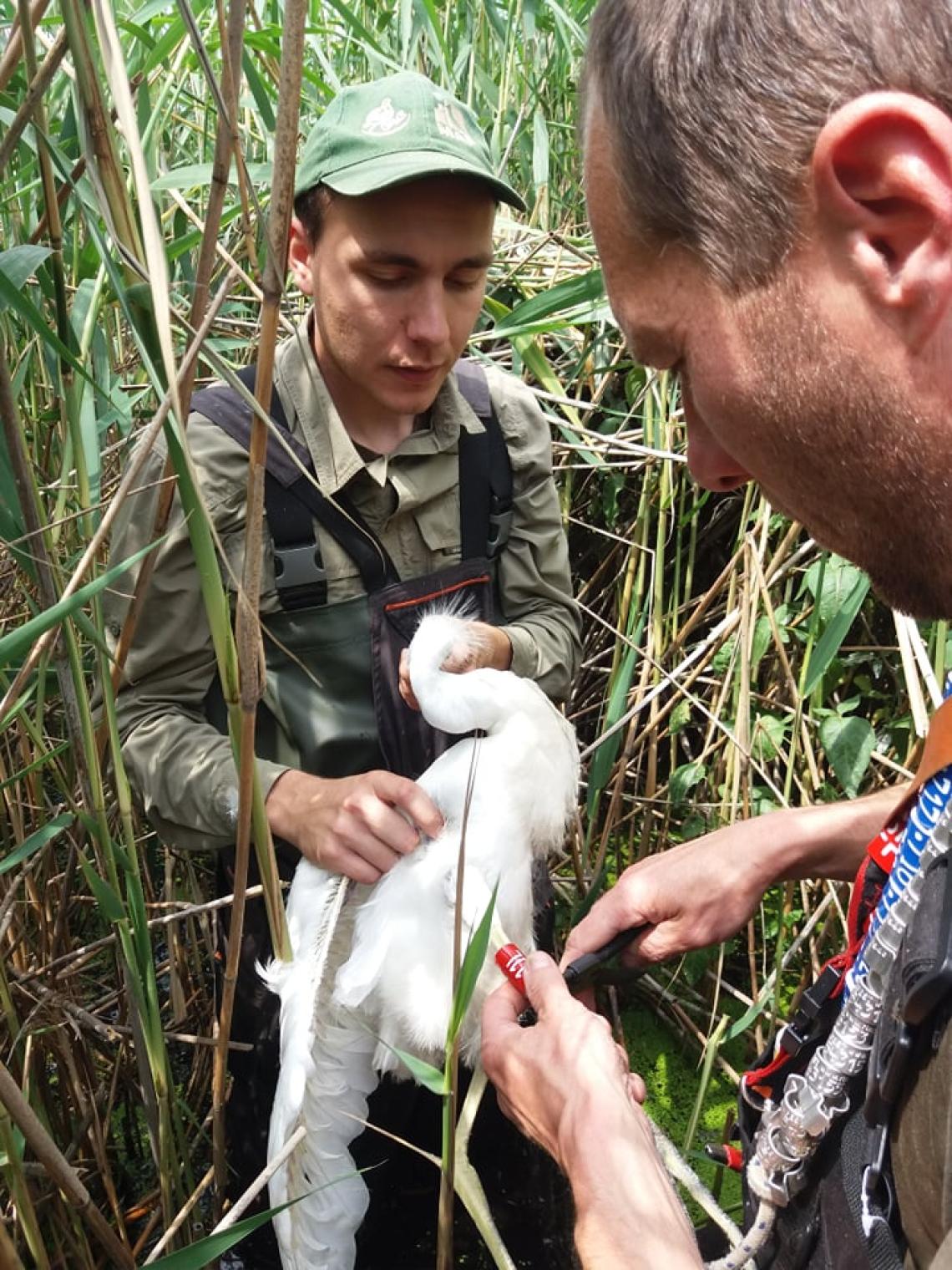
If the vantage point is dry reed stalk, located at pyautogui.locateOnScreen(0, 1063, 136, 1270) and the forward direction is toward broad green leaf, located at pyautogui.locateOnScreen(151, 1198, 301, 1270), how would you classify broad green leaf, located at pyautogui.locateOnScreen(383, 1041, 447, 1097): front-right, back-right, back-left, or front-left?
front-left

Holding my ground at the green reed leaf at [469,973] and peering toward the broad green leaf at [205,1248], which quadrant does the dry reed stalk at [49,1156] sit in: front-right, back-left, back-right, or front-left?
front-right

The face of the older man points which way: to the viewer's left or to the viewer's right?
to the viewer's left

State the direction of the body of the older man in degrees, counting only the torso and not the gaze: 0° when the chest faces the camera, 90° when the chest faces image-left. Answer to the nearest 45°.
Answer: approximately 90°

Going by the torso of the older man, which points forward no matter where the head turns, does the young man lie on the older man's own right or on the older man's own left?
on the older man's own right
